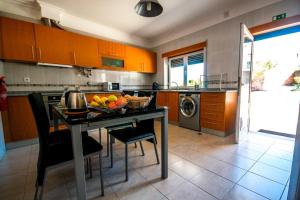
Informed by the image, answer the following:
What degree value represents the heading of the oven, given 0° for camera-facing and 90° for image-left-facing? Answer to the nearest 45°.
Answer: approximately 315°

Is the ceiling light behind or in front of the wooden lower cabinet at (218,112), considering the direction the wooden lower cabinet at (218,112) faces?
in front

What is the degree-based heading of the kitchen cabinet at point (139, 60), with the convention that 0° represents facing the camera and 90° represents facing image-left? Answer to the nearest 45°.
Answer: approximately 315°

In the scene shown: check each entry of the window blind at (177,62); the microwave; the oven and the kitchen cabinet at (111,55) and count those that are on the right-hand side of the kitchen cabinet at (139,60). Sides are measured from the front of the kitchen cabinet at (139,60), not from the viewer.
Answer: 3

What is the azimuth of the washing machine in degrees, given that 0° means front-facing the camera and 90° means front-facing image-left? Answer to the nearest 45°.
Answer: approximately 45°

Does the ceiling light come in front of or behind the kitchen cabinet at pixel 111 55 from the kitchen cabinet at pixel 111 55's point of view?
in front

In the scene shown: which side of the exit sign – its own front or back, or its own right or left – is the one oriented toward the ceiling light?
front

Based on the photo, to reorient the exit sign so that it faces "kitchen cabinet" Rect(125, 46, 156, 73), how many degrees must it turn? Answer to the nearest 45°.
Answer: approximately 45° to its right

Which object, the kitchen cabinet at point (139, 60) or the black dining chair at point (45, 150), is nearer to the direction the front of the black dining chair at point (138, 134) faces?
the black dining chair

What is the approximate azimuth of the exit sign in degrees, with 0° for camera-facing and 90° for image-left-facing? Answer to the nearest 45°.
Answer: approximately 45°
